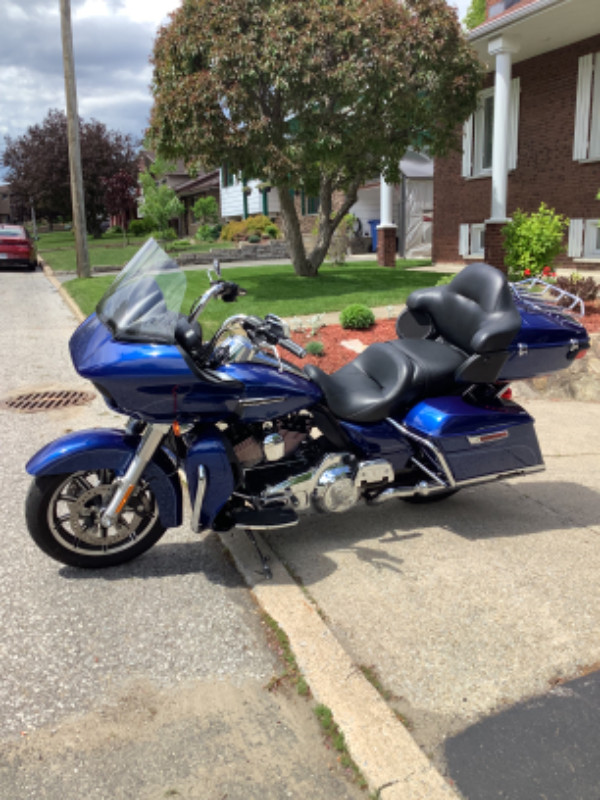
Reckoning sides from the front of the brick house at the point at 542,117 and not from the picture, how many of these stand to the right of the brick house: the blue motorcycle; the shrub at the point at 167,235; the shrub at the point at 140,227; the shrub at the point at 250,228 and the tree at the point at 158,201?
4

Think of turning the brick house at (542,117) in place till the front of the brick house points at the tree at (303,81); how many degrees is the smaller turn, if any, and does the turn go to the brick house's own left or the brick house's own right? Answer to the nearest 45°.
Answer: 0° — it already faces it

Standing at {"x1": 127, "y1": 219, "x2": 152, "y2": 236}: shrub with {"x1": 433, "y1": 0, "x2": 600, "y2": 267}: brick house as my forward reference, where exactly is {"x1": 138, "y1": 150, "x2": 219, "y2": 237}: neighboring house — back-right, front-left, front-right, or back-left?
back-left

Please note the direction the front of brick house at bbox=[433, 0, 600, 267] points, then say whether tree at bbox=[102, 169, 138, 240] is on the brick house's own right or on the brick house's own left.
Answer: on the brick house's own right

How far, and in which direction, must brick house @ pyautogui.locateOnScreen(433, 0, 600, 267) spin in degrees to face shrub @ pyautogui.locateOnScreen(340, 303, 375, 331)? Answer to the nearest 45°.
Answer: approximately 45° to its left

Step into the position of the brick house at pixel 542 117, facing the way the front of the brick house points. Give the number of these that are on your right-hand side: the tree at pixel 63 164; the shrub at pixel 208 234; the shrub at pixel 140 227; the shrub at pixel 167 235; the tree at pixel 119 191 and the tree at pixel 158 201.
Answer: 6

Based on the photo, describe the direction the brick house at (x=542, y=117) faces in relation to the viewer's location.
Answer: facing the viewer and to the left of the viewer

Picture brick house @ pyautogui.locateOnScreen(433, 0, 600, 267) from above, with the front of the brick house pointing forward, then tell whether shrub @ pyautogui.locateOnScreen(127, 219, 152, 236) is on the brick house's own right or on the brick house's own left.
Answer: on the brick house's own right

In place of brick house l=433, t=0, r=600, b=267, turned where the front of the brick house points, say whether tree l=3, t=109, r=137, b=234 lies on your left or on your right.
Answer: on your right

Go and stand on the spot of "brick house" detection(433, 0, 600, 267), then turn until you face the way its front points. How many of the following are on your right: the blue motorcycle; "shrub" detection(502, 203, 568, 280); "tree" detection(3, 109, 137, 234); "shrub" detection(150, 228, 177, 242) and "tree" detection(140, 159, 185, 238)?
3

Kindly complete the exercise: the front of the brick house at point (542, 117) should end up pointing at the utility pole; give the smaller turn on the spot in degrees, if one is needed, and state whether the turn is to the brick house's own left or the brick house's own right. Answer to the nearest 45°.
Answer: approximately 45° to the brick house's own right

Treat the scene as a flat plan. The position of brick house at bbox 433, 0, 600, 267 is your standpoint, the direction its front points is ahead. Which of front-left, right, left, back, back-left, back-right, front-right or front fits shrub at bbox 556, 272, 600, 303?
front-left

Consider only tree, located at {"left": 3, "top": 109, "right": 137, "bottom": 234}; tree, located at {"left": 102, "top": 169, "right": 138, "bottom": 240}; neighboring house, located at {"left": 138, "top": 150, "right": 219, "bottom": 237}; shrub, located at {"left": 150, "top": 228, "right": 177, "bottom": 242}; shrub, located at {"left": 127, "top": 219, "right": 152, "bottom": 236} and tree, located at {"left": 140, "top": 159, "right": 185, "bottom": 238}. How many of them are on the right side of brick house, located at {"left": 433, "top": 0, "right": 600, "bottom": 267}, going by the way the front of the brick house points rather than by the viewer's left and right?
6

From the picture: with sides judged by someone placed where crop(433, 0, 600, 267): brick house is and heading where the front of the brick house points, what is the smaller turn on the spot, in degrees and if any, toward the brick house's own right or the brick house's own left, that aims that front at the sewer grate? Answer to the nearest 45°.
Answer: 0° — it already faces it

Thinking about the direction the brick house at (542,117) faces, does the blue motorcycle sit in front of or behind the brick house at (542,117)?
in front
